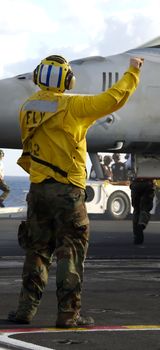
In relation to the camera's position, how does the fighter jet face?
facing to the left of the viewer
